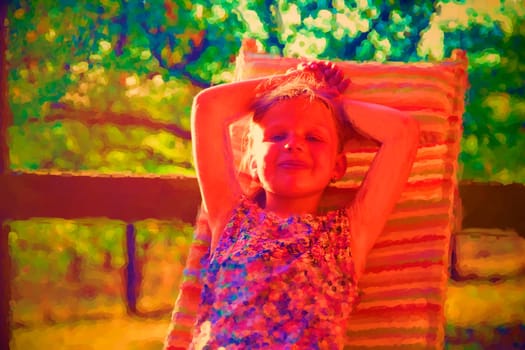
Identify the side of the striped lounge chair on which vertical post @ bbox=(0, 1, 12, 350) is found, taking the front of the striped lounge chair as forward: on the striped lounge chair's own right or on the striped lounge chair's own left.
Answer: on the striped lounge chair's own right

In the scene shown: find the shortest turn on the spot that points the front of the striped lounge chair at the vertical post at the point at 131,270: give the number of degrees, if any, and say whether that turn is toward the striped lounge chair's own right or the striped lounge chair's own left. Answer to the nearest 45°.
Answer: approximately 135° to the striped lounge chair's own right

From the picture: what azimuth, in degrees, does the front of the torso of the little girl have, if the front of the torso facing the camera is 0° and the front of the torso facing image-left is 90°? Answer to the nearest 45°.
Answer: approximately 0°
